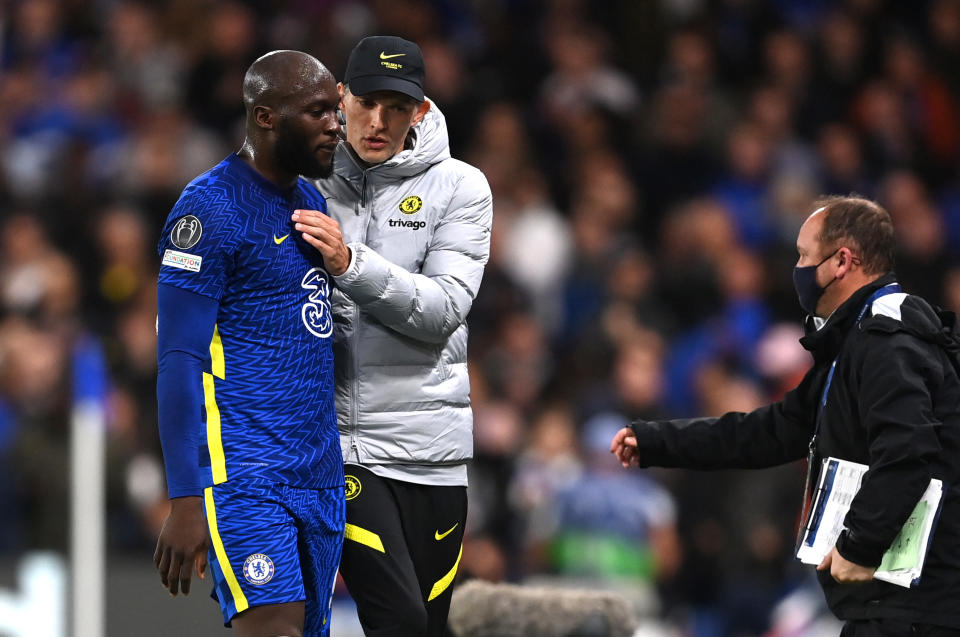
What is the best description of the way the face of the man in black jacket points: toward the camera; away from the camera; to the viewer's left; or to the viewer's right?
to the viewer's left

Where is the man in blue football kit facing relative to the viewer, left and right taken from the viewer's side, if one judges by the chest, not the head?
facing the viewer and to the right of the viewer

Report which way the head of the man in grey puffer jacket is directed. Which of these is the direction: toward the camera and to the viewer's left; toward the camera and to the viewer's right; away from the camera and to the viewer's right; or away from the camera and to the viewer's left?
toward the camera and to the viewer's left

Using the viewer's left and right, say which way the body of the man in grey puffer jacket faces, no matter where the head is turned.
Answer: facing the viewer and to the left of the viewer

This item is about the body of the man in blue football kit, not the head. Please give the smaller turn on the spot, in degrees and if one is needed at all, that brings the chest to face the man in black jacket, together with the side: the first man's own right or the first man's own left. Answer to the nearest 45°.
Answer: approximately 45° to the first man's own left

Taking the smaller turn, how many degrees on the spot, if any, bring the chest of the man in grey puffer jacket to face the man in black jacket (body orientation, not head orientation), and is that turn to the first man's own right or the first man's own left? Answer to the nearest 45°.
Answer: approximately 135° to the first man's own left

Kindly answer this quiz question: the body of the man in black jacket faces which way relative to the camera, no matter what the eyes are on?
to the viewer's left

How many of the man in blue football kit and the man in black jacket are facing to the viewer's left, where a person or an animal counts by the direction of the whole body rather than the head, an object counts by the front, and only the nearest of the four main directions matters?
1

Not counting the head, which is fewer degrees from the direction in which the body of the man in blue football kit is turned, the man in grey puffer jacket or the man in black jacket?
the man in black jacket

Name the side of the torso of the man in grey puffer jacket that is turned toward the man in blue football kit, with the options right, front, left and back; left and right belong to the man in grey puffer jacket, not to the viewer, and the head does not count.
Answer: front

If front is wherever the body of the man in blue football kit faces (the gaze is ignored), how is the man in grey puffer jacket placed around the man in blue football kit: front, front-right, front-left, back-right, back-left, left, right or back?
left

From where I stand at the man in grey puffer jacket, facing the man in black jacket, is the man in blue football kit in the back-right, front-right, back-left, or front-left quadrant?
back-right
